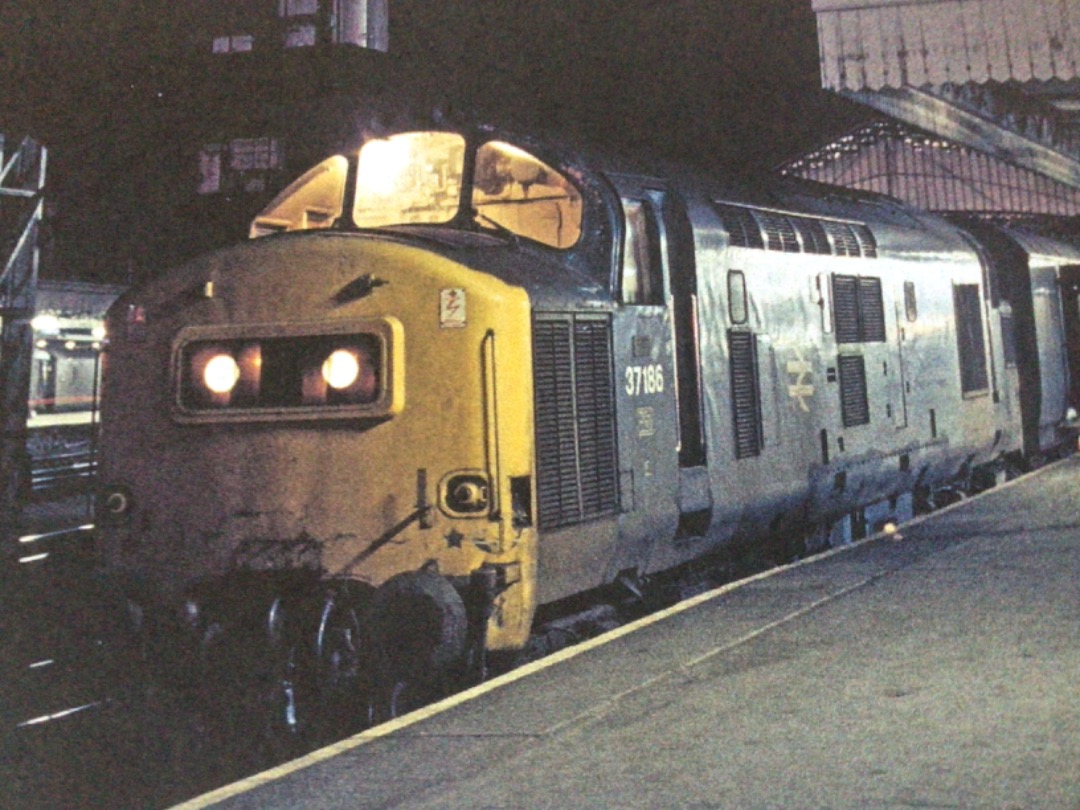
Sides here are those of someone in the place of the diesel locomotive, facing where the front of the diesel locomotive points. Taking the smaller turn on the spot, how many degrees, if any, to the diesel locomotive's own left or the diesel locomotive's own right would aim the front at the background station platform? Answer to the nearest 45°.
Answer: approximately 90° to the diesel locomotive's own right

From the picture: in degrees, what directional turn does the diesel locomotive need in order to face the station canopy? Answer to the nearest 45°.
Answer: approximately 180°

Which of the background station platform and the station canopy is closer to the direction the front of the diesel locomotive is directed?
the background station platform

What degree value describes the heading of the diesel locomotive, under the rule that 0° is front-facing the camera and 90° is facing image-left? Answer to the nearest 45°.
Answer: approximately 45°
